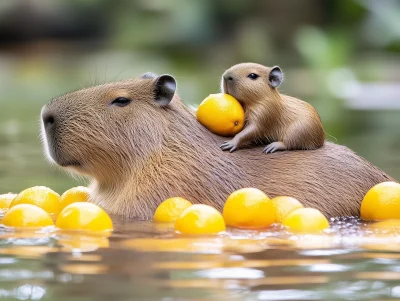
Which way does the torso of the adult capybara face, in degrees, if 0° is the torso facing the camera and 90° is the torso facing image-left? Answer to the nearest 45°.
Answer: approximately 90°

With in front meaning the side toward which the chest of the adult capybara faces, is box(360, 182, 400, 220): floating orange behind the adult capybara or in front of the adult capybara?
behind

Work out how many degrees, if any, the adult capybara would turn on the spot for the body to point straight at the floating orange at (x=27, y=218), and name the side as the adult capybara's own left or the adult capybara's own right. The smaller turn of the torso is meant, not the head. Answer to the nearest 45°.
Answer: approximately 45° to the adult capybara's own left

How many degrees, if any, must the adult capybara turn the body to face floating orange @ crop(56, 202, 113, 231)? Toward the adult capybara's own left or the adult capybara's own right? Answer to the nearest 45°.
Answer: approximately 45° to the adult capybara's own left

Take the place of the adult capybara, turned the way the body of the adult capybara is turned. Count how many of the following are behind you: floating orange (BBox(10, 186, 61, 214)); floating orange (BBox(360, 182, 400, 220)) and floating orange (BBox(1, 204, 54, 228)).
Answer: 1
